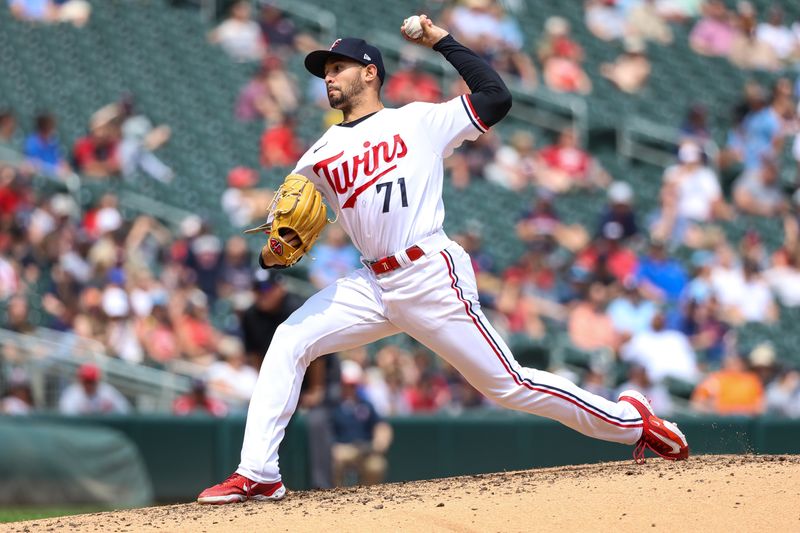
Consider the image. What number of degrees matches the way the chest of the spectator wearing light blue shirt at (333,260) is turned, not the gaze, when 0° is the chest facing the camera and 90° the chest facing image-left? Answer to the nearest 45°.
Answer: approximately 0°

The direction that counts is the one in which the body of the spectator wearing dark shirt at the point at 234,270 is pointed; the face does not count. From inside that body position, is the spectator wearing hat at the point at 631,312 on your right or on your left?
on your left

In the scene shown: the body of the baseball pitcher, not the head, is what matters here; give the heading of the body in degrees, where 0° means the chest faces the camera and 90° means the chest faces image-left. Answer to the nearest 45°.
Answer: approximately 45°

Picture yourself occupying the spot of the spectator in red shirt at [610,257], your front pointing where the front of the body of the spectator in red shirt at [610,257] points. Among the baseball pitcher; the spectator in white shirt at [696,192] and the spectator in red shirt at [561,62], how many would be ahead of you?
1

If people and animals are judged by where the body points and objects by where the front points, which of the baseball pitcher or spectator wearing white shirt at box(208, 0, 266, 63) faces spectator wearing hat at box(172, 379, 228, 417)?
spectator wearing white shirt at box(208, 0, 266, 63)

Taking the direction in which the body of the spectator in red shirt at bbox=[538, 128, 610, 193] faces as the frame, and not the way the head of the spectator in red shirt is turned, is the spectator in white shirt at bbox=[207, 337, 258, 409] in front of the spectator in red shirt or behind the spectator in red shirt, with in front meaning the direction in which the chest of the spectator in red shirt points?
in front

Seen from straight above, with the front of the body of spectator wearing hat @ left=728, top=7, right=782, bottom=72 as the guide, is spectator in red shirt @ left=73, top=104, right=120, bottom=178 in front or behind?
in front

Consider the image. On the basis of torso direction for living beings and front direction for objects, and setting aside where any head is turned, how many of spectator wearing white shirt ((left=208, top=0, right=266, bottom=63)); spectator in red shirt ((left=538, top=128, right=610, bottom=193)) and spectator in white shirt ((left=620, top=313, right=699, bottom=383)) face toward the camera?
3

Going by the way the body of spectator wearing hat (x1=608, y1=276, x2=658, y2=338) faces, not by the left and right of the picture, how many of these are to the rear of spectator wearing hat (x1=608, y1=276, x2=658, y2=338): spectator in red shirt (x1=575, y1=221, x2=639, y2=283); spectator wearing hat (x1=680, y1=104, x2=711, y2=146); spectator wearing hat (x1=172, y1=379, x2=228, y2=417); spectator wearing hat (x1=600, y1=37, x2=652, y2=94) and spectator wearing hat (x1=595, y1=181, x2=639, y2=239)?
4

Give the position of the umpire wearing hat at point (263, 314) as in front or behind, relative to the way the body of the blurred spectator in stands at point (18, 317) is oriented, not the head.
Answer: in front
